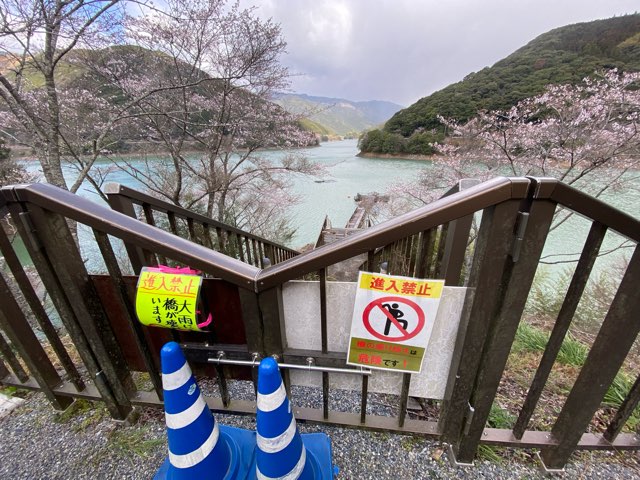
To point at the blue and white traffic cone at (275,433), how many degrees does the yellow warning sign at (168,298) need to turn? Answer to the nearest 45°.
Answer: approximately 45° to its left

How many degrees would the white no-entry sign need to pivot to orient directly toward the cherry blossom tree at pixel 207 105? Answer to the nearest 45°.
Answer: approximately 135° to its right

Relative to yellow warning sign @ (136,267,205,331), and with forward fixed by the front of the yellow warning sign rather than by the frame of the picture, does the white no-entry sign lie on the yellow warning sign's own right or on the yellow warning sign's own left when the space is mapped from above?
on the yellow warning sign's own left

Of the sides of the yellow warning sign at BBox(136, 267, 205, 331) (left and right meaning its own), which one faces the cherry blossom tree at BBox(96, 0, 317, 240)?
back

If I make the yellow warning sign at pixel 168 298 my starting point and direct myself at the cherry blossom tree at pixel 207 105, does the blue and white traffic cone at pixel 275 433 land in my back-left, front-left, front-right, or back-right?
back-right

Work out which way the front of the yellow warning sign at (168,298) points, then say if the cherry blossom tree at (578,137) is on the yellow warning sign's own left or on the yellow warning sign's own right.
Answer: on the yellow warning sign's own left

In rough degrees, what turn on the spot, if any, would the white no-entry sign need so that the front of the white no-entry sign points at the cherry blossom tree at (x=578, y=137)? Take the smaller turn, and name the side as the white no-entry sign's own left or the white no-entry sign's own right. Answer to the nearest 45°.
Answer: approximately 135° to the white no-entry sign's own left

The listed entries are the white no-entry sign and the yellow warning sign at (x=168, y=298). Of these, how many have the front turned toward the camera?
2

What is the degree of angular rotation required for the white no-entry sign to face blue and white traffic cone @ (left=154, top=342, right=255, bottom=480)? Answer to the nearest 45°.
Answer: approximately 45° to its right

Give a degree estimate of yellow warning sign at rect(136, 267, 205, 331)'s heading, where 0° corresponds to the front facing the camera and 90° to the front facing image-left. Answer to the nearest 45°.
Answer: approximately 0°

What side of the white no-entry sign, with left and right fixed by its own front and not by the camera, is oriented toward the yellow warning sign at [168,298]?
right
